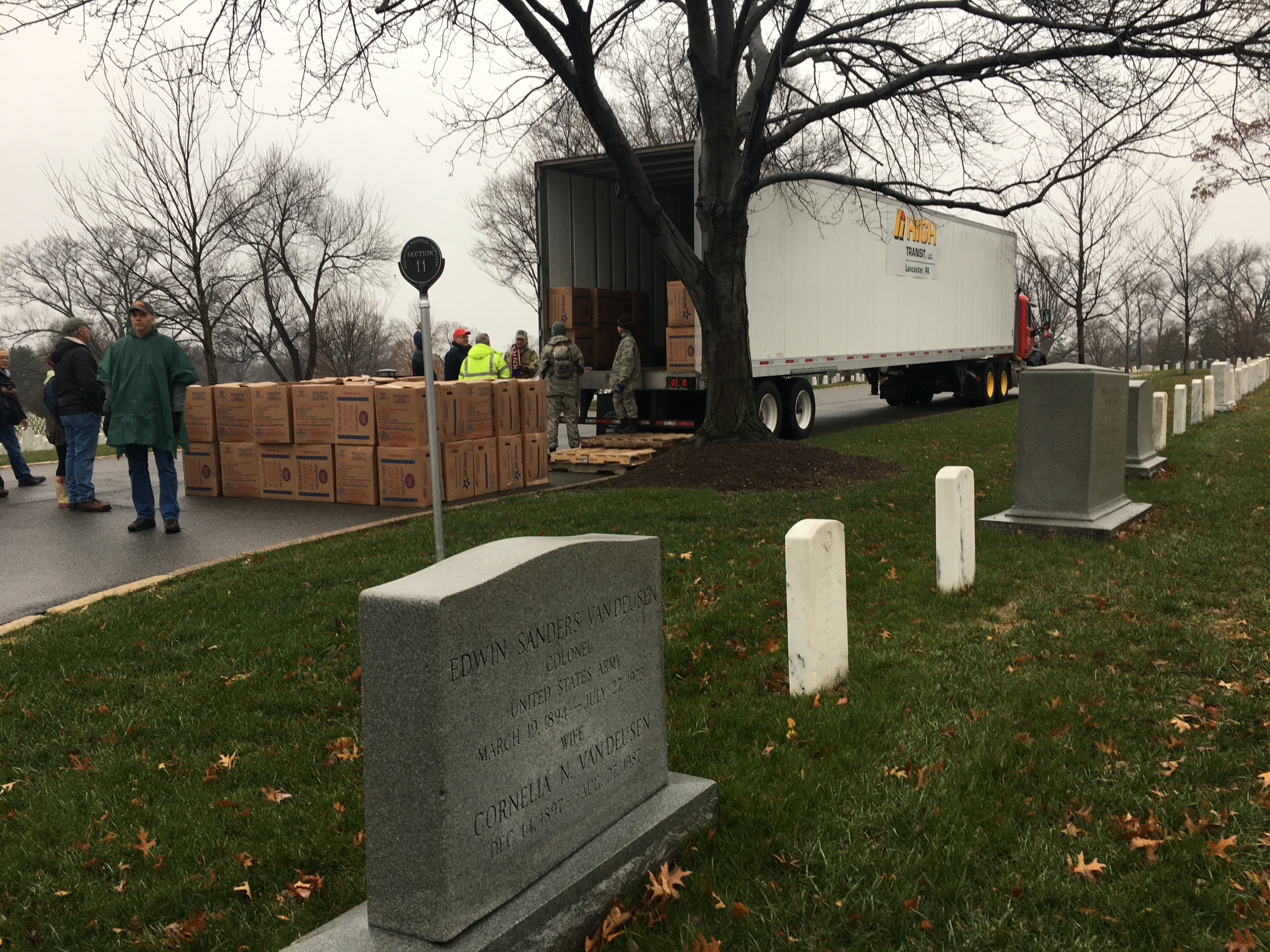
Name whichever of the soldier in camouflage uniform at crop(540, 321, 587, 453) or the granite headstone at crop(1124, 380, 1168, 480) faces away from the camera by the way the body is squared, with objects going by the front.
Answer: the soldier in camouflage uniform

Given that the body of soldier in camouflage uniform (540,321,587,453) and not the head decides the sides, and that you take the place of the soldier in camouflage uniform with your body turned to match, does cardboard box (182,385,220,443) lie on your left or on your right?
on your left

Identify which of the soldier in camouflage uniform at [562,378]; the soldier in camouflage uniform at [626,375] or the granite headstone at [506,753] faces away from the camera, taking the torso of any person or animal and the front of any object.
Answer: the soldier in camouflage uniform at [562,378]

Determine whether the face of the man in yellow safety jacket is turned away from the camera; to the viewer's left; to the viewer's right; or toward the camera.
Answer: away from the camera

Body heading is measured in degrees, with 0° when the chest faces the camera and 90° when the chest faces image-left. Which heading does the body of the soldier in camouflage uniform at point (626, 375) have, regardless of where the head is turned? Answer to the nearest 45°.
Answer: approximately 90°

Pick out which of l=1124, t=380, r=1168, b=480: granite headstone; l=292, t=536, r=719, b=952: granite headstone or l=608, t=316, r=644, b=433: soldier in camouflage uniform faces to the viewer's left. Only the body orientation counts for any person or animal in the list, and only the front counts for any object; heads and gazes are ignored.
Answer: the soldier in camouflage uniform

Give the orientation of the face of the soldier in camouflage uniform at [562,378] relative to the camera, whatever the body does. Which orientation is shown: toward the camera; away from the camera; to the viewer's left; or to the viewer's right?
away from the camera

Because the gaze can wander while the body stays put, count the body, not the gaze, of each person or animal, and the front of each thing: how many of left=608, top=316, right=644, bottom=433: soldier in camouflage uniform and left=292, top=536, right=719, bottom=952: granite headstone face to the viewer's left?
1

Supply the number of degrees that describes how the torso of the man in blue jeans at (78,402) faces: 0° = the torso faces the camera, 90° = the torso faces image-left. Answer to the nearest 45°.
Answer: approximately 270°

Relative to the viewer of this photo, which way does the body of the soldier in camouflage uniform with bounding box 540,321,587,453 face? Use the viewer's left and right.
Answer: facing away from the viewer

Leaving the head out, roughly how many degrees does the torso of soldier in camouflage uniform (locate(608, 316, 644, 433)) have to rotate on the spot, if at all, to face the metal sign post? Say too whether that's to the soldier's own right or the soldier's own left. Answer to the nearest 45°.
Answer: approximately 90° to the soldier's own left

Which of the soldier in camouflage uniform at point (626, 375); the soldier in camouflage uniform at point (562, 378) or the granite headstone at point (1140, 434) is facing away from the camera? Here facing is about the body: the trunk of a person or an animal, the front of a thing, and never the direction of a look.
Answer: the soldier in camouflage uniform at point (562, 378)

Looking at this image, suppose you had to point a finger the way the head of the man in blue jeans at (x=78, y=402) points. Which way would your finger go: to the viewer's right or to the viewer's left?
to the viewer's right
